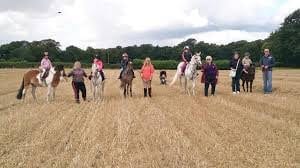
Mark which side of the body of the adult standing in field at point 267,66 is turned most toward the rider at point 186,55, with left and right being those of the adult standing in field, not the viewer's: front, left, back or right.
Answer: right

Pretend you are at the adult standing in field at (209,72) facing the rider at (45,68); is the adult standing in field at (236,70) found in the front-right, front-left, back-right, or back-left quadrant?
back-right

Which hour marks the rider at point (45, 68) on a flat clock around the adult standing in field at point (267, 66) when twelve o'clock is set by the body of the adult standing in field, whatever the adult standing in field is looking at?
The rider is roughly at 2 o'clock from the adult standing in field.

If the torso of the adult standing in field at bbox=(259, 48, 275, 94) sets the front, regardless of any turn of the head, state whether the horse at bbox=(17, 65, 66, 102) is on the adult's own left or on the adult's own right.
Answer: on the adult's own right

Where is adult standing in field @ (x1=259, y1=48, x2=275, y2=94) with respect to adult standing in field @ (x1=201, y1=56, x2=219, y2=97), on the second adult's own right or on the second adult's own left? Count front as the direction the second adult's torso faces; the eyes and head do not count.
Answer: on the second adult's own left

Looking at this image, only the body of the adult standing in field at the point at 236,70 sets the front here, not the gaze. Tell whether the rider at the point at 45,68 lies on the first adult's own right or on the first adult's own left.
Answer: on the first adult's own right

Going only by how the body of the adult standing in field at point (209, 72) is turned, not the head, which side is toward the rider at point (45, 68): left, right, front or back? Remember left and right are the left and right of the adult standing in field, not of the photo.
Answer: right

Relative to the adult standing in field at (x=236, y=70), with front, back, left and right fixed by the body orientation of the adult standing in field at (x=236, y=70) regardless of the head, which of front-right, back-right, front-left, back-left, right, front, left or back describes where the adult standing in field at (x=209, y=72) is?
front-right

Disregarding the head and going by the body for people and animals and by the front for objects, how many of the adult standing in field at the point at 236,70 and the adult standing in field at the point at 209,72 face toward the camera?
2
